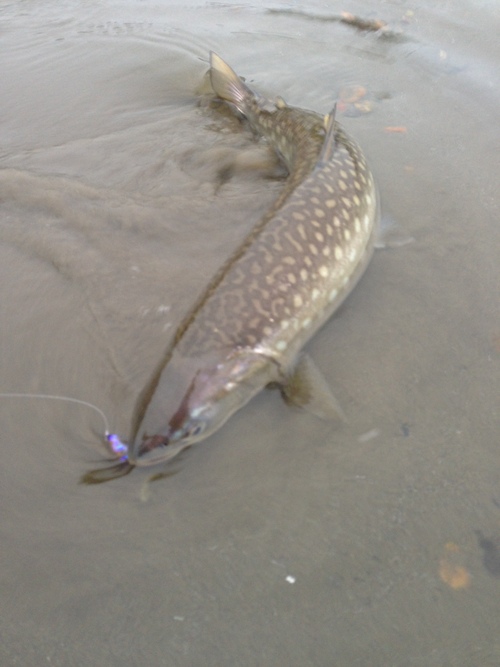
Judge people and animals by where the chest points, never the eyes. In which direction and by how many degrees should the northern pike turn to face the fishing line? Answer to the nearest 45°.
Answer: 0° — it already faces it

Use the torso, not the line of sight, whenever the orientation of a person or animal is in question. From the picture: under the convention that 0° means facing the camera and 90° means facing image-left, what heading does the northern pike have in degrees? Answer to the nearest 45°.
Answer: approximately 45°
